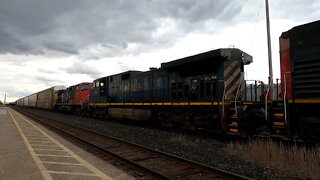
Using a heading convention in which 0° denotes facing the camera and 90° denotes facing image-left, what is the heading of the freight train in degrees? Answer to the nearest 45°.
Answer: approximately 315°

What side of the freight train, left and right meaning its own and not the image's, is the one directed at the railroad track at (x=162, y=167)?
right
